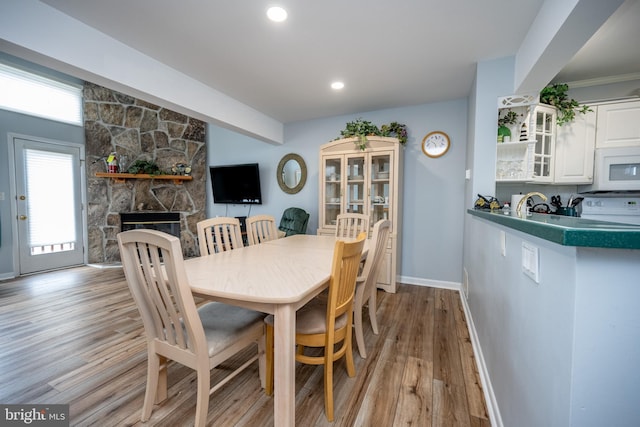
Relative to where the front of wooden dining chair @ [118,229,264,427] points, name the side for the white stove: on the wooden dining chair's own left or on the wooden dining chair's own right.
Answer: on the wooden dining chair's own right

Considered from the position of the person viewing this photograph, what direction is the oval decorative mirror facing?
facing the viewer

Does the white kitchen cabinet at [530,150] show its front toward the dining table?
no

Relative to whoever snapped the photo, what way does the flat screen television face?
facing the viewer and to the left of the viewer

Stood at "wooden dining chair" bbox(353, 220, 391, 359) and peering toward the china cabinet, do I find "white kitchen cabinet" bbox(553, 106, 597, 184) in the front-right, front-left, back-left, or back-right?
front-right

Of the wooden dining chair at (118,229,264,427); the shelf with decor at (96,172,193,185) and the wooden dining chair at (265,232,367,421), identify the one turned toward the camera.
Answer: the shelf with decor

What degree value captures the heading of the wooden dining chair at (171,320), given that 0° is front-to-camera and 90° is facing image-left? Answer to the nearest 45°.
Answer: approximately 225°

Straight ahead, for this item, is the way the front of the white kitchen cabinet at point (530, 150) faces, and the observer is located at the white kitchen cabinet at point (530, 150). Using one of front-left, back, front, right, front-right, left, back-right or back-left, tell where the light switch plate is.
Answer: front-right

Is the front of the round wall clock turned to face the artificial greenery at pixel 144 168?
no

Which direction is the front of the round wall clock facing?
toward the camera

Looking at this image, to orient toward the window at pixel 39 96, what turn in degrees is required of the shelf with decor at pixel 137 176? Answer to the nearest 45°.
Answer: approximately 90° to its right

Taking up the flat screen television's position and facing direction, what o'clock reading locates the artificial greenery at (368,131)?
The artificial greenery is roughly at 9 o'clock from the flat screen television.

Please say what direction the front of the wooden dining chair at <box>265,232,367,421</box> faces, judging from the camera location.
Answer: facing away from the viewer and to the left of the viewer

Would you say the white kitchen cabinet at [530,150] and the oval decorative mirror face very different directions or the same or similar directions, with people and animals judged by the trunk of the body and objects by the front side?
same or similar directions

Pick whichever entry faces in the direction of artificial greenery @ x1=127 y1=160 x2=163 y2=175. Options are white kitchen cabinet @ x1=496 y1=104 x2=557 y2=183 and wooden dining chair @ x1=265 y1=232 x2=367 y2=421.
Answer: the wooden dining chair

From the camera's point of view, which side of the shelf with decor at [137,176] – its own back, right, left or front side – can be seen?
front

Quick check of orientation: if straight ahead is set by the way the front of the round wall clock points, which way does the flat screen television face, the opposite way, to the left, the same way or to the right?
the same way

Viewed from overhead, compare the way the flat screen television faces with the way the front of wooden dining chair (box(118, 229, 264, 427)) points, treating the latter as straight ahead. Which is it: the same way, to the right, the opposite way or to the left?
the opposite way
